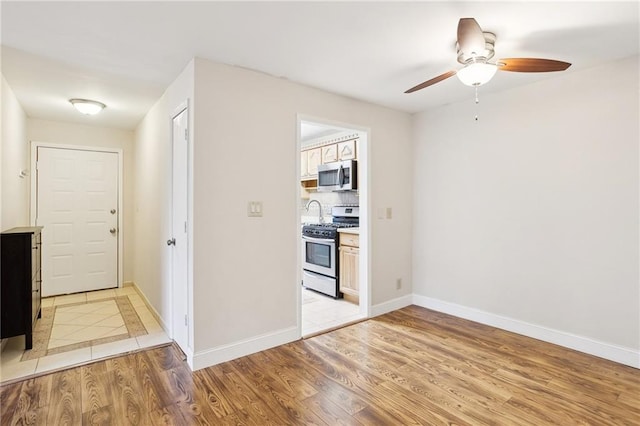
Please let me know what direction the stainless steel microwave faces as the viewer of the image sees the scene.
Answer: facing the viewer and to the left of the viewer

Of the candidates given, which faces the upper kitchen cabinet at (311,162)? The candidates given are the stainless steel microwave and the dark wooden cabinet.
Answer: the dark wooden cabinet

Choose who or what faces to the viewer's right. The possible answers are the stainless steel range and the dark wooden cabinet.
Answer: the dark wooden cabinet

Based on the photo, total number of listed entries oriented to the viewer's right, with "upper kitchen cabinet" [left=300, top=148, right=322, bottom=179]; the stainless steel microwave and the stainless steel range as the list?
0

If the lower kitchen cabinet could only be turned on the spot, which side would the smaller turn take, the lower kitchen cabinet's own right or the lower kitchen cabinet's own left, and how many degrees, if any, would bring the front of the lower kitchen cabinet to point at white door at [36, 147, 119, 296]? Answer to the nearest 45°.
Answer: approximately 45° to the lower kitchen cabinet's own right

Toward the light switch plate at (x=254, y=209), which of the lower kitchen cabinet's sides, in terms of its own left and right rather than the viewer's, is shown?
front

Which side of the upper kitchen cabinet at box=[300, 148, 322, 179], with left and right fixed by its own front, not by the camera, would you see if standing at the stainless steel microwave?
left

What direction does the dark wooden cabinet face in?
to the viewer's right

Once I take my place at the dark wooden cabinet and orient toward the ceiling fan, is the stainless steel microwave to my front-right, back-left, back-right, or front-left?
front-left

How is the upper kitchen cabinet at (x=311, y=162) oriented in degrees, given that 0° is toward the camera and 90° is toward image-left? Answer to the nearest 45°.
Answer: approximately 45°
